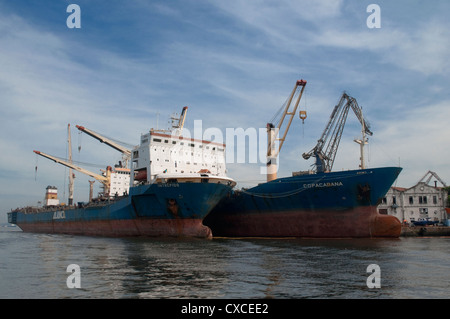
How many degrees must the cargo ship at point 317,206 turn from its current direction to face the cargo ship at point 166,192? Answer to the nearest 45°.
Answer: approximately 135° to its right

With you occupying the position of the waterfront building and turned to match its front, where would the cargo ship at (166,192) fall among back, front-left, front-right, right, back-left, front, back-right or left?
front-right

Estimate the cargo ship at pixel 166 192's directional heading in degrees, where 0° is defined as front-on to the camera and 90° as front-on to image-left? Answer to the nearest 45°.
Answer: approximately 315°

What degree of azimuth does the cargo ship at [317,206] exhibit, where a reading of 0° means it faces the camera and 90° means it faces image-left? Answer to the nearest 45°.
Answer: approximately 315°

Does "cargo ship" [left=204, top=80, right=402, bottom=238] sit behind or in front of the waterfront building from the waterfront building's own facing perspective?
in front

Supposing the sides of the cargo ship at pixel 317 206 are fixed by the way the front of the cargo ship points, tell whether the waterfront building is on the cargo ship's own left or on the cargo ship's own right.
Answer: on the cargo ship's own left

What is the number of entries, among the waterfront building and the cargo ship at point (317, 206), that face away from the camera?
0

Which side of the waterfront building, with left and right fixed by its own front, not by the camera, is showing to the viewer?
front
